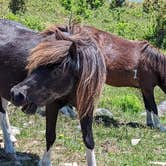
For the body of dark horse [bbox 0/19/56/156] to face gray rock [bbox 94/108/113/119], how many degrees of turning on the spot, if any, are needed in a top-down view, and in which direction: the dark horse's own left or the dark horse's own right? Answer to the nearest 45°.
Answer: approximately 45° to the dark horse's own left

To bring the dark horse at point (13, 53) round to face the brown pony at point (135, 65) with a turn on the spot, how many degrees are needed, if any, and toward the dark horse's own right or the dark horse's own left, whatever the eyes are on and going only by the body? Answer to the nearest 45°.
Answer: approximately 45° to the dark horse's own left

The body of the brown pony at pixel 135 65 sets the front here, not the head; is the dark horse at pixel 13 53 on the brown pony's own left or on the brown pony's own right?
on the brown pony's own right

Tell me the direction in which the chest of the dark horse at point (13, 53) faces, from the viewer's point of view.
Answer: to the viewer's right
